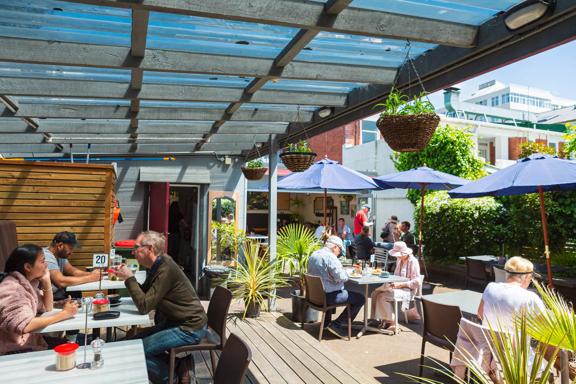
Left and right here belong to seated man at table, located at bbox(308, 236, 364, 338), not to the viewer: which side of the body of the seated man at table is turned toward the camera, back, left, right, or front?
right

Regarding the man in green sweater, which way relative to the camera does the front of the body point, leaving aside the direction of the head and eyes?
to the viewer's left

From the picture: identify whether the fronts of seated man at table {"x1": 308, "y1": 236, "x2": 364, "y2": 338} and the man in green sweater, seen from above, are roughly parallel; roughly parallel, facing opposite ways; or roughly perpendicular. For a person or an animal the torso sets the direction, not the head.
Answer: roughly parallel, facing opposite ways

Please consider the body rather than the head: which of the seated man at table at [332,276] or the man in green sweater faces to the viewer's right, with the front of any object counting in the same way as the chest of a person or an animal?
the seated man at table

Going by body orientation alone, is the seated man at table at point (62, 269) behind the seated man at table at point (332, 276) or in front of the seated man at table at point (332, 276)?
behind

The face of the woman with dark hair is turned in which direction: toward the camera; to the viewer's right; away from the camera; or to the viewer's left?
to the viewer's right

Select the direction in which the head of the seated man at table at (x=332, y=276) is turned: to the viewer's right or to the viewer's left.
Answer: to the viewer's right

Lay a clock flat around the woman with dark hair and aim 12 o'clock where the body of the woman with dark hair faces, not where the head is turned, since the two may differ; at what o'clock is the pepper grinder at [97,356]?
The pepper grinder is roughly at 2 o'clock from the woman with dark hair.

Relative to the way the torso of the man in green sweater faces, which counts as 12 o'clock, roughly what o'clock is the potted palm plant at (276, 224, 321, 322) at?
The potted palm plant is roughly at 4 o'clock from the man in green sweater.

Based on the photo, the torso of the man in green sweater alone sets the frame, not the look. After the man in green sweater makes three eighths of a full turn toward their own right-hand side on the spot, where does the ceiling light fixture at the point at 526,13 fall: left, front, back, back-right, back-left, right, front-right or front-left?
right

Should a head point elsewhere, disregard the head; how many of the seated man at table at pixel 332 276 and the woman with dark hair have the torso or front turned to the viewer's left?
0

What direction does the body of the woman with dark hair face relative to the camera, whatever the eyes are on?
to the viewer's right

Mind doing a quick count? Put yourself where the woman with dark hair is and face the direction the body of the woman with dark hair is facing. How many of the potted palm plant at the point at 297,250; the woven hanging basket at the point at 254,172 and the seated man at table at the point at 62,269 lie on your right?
0
